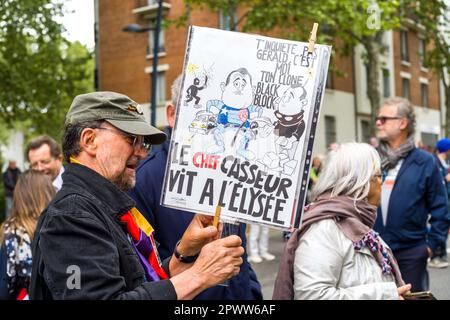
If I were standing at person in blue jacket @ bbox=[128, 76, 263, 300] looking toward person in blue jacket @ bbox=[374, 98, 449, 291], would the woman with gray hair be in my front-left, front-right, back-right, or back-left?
front-right

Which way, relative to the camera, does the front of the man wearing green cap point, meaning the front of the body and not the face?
to the viewer's right

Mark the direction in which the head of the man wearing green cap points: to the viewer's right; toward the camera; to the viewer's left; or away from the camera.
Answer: to the viewer's right

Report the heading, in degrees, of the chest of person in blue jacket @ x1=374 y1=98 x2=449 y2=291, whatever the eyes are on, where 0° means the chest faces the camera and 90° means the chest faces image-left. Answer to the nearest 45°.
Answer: approximately 45°

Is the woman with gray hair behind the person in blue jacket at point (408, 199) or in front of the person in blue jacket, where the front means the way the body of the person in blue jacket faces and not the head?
in front

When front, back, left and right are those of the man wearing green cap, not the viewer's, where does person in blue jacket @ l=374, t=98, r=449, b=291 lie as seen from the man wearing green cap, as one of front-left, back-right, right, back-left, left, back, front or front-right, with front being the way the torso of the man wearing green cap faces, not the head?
front-left

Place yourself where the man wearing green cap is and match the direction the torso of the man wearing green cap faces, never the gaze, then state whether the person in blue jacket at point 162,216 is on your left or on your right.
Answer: on your left

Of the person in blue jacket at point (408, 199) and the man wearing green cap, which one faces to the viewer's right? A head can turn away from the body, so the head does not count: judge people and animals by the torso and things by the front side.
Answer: the man wearing green cap

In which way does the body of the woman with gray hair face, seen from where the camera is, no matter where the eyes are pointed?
to the viewer's right

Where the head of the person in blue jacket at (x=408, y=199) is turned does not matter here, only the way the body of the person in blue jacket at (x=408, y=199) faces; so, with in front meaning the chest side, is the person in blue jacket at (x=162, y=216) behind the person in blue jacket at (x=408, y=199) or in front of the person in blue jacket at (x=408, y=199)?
in front

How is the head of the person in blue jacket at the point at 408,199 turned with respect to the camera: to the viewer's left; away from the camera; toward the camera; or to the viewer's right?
to the viewer's left

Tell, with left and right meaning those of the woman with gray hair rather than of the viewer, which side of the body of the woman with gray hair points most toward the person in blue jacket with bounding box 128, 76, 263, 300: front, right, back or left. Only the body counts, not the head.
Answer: back

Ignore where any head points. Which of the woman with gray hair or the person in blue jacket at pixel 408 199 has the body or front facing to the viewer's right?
the woman with gray hair
